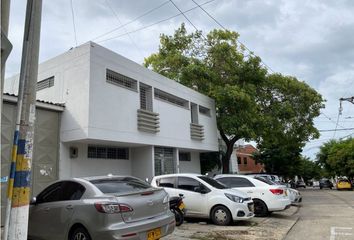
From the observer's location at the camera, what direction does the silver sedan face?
facing away from the viewer and to the left of the viewer

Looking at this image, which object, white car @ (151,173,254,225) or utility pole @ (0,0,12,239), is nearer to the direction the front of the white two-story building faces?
the white car

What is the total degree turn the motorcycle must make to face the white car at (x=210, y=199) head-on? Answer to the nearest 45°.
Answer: approximately 90° to its right

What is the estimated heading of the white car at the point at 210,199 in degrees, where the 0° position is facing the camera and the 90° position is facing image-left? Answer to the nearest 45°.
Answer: approximately 315°

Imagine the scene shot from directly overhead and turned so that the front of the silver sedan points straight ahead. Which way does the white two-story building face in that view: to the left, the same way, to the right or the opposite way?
the opposite way

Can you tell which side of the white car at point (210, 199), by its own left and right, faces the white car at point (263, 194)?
left

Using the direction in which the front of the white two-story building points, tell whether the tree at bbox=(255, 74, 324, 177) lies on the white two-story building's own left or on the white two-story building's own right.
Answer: on the white two-story building's own left
